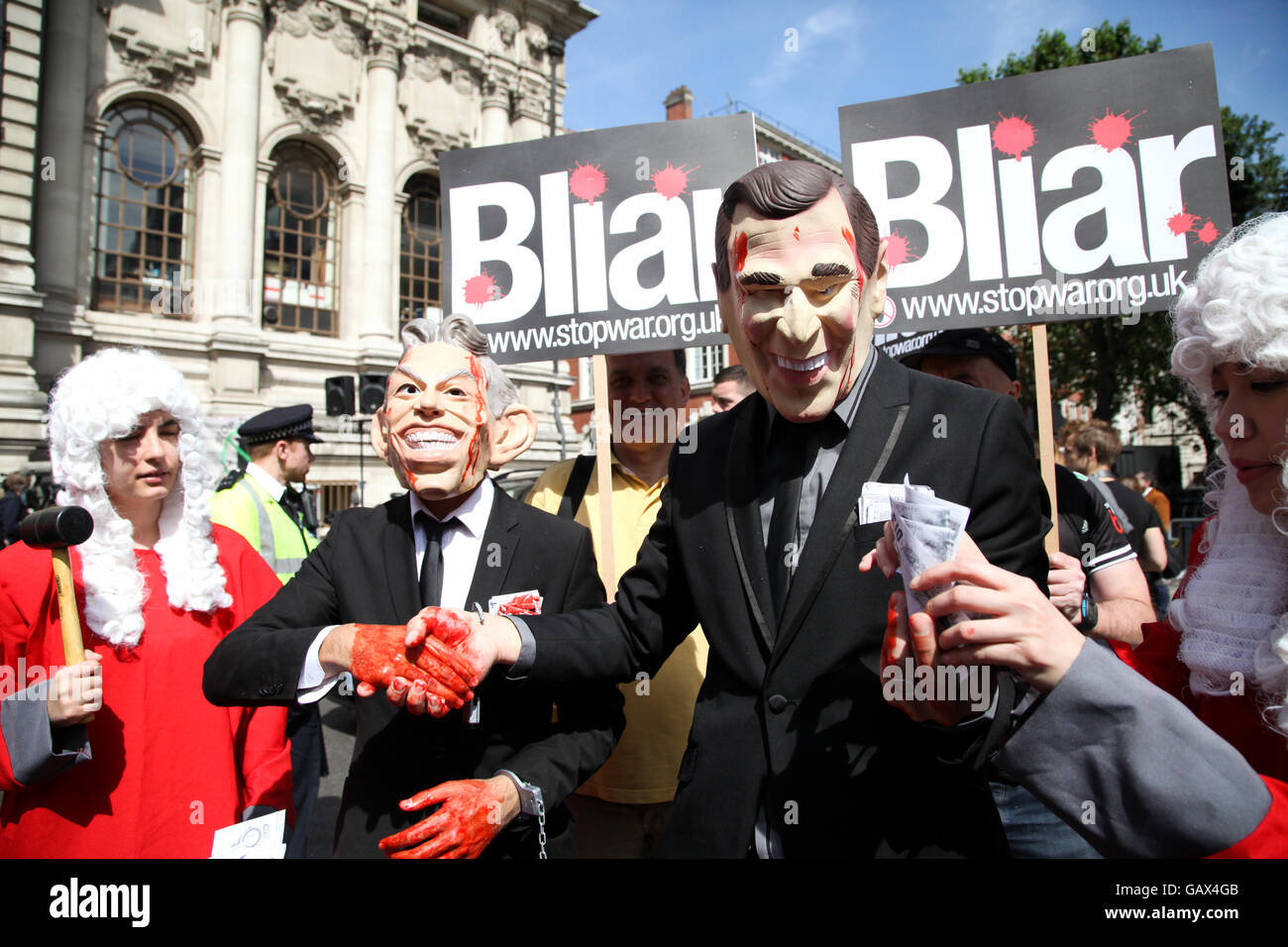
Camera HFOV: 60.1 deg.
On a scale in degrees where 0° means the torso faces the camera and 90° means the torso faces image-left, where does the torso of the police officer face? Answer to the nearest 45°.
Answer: approximately 315°

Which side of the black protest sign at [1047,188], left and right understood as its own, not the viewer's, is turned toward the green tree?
back

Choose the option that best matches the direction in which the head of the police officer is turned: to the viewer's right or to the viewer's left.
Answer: to the viewer's right

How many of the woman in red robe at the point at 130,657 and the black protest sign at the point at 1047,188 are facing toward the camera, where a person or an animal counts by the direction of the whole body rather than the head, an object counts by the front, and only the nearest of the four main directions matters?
2

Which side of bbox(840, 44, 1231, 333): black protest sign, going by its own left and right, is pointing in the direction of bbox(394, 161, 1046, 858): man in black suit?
front
